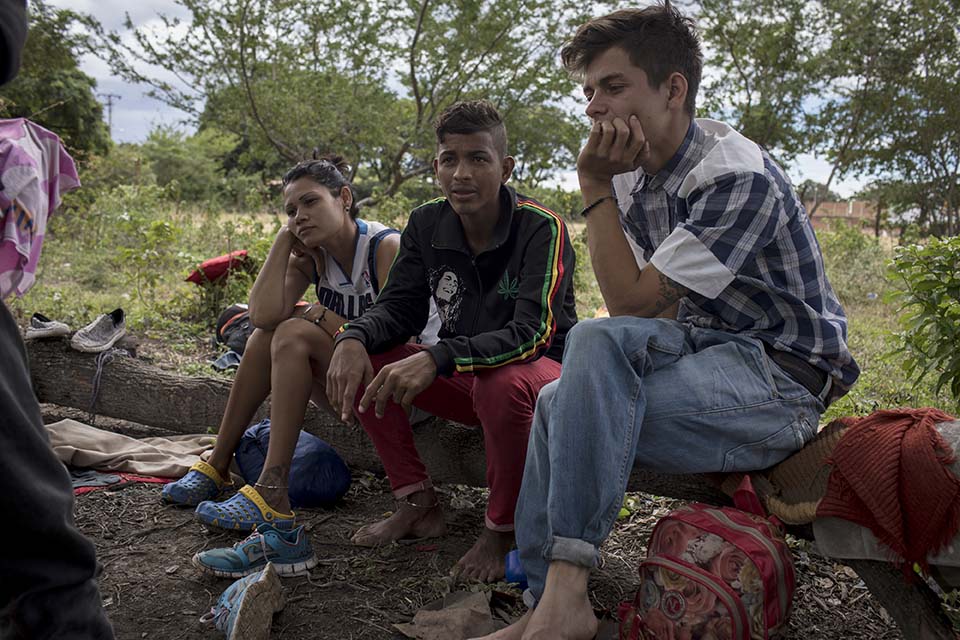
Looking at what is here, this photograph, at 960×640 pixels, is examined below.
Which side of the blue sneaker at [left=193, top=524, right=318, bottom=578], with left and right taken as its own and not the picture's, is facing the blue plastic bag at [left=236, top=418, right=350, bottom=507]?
right

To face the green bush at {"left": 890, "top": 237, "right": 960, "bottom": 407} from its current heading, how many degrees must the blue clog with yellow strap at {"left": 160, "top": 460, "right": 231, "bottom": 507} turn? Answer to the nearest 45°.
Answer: approximately 180°

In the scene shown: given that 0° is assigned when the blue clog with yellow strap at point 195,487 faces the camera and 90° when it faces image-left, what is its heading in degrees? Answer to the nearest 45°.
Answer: approximately 45°

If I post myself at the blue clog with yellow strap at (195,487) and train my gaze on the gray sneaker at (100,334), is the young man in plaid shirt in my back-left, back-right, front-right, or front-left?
back-right

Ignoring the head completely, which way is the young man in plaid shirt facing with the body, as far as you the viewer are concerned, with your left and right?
facing to the left of the viewer

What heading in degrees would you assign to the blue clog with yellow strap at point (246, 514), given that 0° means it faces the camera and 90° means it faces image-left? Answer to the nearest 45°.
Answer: approximately 90°

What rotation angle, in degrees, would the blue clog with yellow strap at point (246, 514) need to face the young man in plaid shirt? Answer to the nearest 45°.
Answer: approximately 135° to its left

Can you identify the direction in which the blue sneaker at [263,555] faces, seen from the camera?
facing to the left of the viewer

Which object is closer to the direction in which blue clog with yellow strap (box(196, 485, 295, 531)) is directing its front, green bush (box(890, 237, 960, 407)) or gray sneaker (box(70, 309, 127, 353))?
the gray sneaker

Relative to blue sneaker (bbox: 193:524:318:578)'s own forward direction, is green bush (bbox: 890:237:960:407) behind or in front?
behind

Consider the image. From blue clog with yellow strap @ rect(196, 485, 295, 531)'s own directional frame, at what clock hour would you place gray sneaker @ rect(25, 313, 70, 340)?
The gray sneaker is roughly at 2 o'clock from the blue clog with yellow strap.
